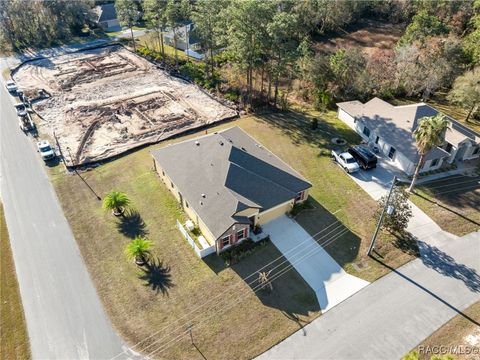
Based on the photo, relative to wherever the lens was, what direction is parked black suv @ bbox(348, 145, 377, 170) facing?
facing away from the viewer and to the left of the viewer

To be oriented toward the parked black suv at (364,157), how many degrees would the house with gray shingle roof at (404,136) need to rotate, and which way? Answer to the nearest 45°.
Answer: approximately 90° to its right

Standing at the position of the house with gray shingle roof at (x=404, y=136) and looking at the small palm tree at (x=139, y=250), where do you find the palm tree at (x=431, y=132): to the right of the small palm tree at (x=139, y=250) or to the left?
left

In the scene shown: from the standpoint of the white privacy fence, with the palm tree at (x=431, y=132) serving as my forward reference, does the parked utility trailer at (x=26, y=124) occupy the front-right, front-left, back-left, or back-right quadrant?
back-left

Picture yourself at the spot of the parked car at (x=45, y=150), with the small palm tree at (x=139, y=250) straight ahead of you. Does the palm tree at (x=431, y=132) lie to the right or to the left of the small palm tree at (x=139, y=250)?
left

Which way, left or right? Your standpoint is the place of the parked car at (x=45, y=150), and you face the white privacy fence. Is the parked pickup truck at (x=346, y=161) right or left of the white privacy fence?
left

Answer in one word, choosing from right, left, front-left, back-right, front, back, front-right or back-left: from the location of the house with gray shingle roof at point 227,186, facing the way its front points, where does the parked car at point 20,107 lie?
back

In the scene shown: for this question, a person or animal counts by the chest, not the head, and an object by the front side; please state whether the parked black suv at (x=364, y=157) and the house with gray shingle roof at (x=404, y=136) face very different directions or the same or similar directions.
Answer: very different directions

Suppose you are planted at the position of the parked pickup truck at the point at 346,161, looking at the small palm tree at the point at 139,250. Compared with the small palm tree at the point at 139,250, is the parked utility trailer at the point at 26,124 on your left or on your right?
right

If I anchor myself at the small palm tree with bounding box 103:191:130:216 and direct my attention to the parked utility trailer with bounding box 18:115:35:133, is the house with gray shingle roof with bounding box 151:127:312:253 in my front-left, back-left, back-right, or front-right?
back-right

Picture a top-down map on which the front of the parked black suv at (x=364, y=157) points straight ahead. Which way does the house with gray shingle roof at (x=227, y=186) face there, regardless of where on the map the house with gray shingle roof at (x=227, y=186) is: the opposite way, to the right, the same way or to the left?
the opposite way
